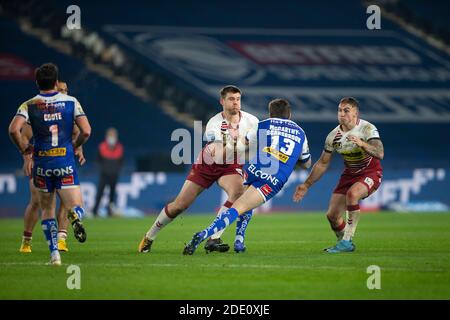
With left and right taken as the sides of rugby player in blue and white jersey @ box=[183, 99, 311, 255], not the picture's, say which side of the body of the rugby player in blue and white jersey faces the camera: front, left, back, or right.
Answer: back

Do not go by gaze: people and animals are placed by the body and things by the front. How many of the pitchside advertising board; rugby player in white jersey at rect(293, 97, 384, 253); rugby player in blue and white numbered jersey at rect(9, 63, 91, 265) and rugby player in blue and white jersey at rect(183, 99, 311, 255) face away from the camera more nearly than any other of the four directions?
2

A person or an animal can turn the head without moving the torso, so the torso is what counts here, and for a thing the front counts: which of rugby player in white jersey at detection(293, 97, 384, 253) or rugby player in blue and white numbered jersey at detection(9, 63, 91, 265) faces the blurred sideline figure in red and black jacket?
the rugby player in blue and white numbered jersey

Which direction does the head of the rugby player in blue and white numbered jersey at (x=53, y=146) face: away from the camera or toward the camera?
away from the camera

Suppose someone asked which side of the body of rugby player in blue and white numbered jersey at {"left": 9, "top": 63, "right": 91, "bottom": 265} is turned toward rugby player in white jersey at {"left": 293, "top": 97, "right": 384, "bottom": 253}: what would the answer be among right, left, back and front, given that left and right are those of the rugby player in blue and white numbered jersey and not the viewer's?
right

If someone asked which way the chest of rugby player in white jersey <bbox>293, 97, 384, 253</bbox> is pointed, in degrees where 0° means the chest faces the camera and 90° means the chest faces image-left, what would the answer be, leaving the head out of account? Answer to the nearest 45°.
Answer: approximately 45°

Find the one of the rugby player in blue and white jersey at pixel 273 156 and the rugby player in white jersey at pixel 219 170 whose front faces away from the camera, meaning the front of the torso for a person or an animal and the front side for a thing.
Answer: the rugby player in blue and white jersey

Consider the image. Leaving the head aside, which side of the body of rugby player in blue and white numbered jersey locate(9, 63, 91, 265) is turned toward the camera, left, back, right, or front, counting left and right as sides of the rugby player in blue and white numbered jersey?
back

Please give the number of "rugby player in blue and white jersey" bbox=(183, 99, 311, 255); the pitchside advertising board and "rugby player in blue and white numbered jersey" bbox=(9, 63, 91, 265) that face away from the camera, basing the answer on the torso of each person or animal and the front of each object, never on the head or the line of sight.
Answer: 2
